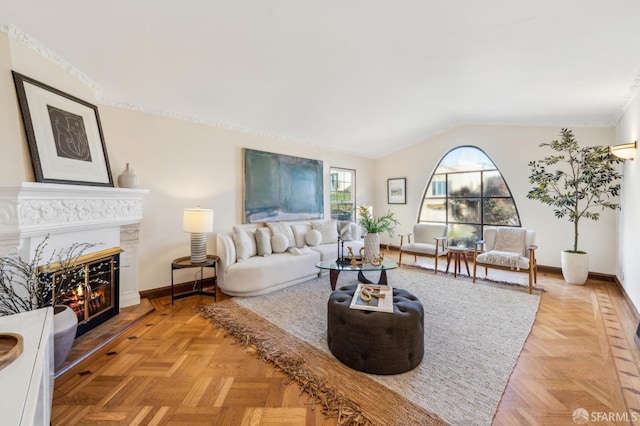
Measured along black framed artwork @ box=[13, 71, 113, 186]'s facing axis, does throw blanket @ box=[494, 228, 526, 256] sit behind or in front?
in front

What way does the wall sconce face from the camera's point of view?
to the viewer's left

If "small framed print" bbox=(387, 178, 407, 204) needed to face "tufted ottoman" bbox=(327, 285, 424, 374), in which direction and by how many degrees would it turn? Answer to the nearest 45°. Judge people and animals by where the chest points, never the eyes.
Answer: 0° — it already faces it

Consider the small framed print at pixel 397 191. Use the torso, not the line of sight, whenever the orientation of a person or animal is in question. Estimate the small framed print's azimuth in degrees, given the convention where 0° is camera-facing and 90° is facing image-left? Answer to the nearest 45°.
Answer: approximately 0°

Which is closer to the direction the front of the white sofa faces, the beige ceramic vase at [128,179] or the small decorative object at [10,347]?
the small decorative object

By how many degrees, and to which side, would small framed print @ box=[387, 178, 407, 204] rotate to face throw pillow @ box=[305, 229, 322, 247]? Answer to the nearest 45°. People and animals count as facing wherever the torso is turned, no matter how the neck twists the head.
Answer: approximately 45° to its right

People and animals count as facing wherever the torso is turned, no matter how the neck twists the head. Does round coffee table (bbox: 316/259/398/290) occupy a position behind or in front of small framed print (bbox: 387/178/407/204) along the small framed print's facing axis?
in front

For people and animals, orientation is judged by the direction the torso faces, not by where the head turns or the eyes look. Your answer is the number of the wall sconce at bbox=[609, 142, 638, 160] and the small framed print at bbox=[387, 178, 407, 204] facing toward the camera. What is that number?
1

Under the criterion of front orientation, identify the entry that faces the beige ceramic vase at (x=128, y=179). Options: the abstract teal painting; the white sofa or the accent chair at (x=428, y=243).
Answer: the accent chair

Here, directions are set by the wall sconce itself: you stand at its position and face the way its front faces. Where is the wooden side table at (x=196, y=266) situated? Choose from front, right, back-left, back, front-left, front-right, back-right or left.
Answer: front-left

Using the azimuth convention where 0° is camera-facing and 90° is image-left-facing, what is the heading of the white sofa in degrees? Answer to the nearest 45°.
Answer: approximately 315°

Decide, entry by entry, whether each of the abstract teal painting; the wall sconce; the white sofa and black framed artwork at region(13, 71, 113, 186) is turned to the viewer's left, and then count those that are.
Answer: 1
